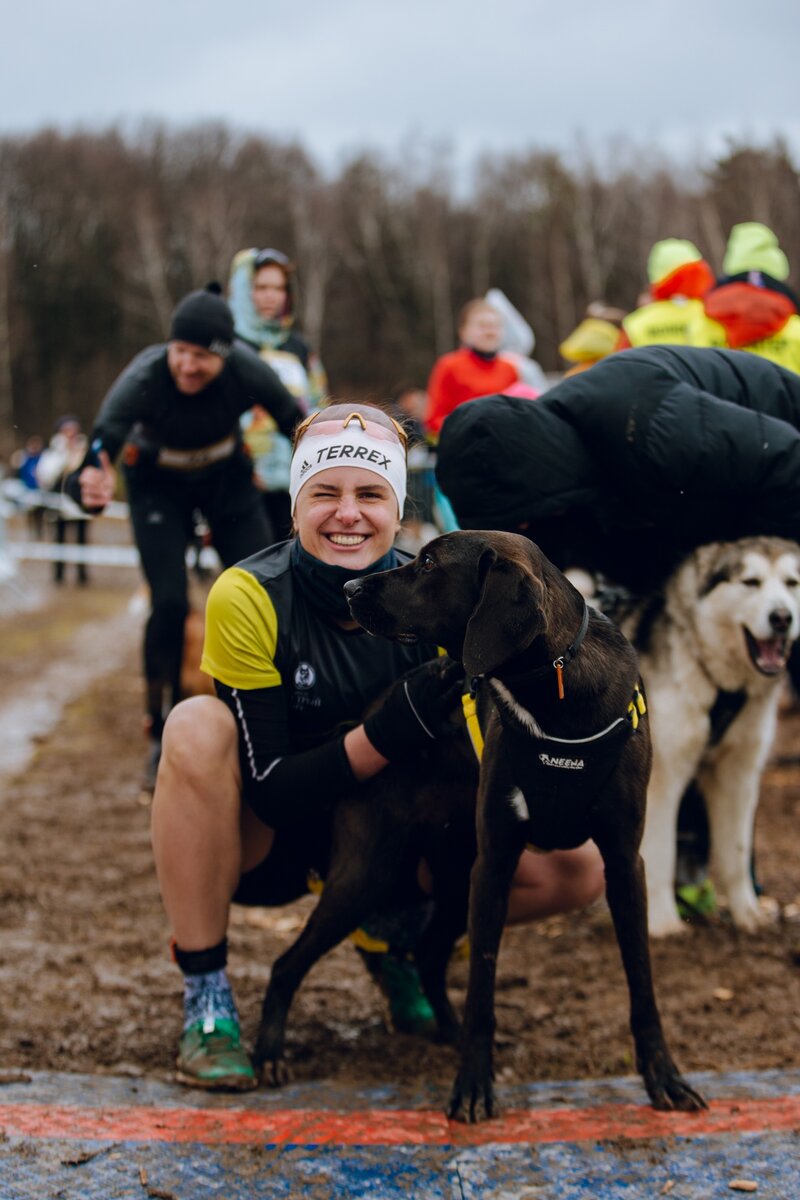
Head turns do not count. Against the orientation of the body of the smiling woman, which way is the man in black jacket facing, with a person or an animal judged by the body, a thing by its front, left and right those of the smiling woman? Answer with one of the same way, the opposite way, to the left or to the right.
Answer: the same way

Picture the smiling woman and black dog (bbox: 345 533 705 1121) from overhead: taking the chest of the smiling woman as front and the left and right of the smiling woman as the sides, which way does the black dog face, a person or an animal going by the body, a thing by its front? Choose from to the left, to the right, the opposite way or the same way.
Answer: the same way

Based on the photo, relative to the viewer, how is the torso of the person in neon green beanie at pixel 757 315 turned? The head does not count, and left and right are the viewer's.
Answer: facing away from the viewer

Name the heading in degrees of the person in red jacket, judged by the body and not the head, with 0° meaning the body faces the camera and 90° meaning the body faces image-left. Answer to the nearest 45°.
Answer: approximately 315°

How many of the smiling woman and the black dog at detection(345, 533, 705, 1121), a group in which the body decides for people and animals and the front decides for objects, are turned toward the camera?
2

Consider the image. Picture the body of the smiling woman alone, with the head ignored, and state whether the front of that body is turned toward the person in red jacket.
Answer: no

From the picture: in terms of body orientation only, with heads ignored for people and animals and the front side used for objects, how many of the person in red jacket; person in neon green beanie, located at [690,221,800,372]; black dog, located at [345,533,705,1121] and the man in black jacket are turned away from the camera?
1

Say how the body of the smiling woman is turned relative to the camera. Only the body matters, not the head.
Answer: toward the camera

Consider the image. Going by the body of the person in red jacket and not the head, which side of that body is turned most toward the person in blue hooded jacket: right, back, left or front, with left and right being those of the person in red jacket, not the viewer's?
right

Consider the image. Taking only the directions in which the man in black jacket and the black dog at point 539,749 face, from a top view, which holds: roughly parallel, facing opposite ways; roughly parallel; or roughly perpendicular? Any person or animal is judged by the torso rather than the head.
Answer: roughly parallel

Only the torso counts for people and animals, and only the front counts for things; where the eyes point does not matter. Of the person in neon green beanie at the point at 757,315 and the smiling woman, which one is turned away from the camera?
the person in neon green beanie

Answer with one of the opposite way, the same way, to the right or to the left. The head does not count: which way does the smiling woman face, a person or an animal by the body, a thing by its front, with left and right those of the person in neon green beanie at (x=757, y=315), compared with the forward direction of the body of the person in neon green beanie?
the opposite way

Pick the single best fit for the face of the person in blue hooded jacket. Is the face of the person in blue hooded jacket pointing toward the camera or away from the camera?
toward the camera

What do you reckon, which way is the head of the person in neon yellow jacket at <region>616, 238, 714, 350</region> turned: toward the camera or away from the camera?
away from the camera

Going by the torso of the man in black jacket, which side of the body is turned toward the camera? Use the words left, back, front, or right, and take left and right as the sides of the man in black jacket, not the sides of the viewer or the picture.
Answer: front

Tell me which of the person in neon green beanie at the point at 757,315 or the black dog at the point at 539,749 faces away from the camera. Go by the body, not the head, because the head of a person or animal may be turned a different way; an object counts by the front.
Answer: the person in neon green beanie
